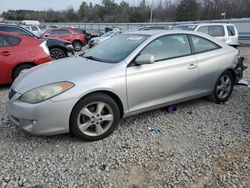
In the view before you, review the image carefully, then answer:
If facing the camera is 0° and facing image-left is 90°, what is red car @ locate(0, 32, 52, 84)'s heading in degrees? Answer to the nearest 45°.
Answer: approximately 90°

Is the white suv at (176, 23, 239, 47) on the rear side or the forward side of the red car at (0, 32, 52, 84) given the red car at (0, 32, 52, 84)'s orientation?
on the rear side

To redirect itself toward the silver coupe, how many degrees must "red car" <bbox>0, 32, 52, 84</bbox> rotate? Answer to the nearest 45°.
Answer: approximately 90° to its left

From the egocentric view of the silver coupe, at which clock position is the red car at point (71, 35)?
The red car is roughly at 4 o'clock from the silver coupe.

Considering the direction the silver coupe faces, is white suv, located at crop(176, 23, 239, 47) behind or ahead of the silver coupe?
behind

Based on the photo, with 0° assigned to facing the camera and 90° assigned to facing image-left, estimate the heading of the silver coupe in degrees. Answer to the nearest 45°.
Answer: approximately 45°

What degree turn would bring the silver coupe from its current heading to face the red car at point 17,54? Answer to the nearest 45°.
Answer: approximately 90° to its right
